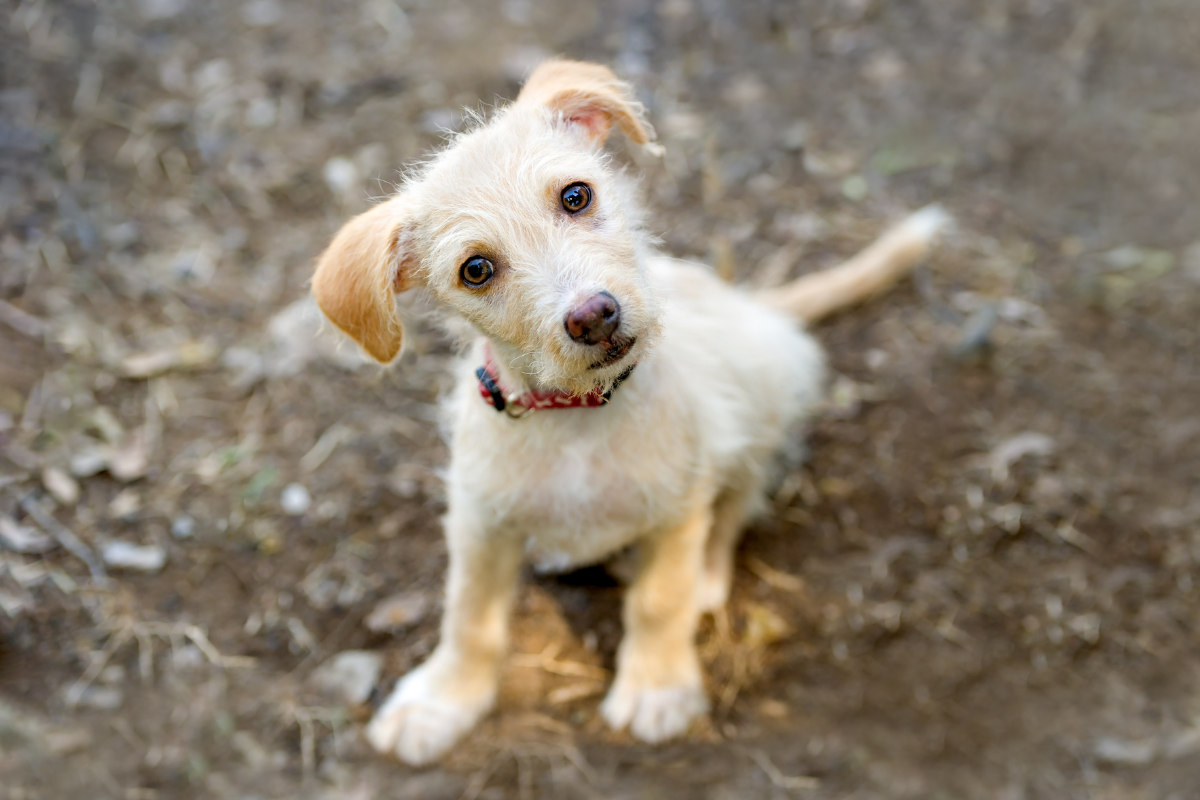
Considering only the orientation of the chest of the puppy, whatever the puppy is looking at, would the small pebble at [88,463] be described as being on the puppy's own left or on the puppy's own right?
on the puppy's own right

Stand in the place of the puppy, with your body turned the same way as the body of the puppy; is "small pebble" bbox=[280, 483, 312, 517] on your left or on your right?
on your right

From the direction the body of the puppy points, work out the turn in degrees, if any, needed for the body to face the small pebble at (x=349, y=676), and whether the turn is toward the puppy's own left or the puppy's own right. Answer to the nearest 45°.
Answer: approximately 45° to the puppy's own right

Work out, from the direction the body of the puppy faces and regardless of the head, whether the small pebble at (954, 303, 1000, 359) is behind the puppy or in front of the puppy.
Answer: behind

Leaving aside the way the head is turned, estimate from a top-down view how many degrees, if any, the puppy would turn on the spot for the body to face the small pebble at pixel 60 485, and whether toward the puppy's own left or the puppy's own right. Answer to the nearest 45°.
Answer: approximately 90° to the puppy's own right

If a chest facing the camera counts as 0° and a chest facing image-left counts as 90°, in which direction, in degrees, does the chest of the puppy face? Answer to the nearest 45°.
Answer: approximately 45°

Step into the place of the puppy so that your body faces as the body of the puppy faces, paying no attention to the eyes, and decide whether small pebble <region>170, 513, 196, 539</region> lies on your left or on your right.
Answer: on your right
